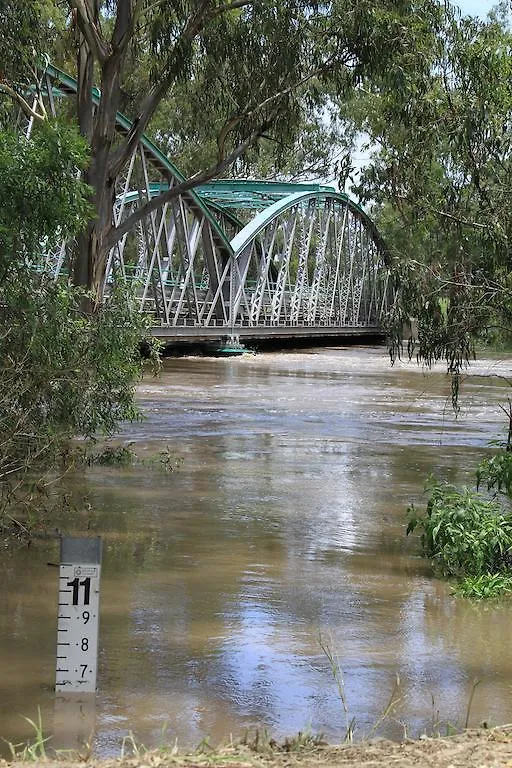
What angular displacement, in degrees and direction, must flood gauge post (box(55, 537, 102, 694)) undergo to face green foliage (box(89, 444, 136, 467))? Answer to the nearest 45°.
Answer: approximately 180°

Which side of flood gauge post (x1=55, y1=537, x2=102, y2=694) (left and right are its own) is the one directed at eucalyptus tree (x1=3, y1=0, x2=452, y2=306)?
back

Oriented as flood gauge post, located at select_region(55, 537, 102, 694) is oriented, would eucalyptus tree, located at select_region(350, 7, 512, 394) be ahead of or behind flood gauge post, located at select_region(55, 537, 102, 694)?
behind

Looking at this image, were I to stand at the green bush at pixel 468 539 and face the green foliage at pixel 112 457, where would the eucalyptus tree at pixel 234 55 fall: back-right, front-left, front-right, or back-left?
front-right

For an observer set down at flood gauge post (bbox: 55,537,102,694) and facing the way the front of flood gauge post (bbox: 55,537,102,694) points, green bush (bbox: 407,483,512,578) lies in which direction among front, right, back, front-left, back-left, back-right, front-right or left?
back-left

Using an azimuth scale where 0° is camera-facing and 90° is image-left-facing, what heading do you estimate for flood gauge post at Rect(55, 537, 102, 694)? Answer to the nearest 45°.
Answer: approximately 0°
